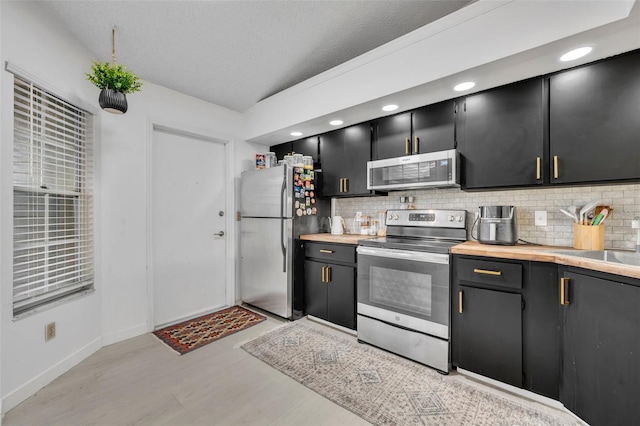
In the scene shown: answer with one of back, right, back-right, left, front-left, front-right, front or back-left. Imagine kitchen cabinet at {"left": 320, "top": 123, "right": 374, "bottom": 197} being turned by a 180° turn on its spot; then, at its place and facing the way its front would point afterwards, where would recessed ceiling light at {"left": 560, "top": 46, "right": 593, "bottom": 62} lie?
right

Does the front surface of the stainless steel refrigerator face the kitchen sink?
no

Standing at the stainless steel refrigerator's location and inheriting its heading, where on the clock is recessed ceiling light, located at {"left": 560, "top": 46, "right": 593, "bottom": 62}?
The recessed ceiling light is roughly at 9 o'clock from the stainless steel refrigerator.

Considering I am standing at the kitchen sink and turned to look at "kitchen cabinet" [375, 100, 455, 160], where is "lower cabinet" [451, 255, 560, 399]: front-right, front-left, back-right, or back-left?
front-left

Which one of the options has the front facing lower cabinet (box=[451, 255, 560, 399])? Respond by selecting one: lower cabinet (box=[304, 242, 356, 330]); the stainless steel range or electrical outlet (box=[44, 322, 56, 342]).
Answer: the electrical outlet

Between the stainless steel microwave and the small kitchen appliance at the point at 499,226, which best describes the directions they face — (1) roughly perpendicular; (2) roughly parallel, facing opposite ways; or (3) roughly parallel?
roughly parallel

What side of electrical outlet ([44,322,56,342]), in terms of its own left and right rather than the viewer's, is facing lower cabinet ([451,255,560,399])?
front

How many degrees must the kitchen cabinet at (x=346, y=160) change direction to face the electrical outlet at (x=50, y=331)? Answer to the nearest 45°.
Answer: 0° — it already faces it

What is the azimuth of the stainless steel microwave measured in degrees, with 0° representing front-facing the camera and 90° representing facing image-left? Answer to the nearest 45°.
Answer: approximately 45°

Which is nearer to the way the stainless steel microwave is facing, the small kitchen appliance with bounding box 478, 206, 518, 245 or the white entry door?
the white entry door

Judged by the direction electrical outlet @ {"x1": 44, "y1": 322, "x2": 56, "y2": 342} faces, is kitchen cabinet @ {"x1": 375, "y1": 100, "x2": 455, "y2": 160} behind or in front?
in front

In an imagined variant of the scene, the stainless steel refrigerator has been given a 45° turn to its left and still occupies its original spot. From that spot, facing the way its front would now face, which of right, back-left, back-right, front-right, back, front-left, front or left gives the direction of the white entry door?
right

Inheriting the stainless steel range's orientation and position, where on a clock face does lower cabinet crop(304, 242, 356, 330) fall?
The lower cabinet is roughly at 2 o'clock from the stainless steel range.

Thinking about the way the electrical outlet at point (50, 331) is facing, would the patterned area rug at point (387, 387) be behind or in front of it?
in front

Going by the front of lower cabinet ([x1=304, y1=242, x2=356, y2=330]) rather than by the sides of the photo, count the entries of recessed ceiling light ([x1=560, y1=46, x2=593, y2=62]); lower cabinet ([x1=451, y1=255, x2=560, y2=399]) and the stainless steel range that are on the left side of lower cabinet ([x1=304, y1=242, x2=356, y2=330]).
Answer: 3

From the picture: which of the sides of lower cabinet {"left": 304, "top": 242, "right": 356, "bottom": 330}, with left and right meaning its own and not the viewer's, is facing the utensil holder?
left
